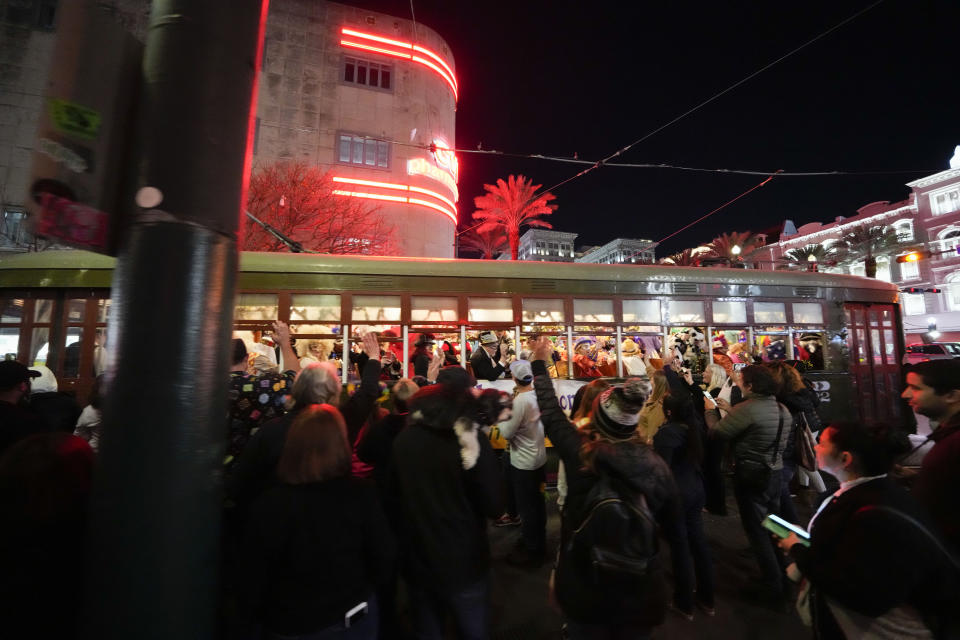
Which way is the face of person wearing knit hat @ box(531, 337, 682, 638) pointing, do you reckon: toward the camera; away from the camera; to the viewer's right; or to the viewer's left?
away from the camera

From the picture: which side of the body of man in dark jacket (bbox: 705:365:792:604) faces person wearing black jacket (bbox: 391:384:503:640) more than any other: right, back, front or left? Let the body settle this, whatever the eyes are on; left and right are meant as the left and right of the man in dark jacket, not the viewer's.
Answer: left

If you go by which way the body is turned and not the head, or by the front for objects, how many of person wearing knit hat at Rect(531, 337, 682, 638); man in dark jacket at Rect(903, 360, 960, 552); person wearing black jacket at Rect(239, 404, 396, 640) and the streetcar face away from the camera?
2

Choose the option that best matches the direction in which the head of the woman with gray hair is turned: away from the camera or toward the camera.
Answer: away from the camera

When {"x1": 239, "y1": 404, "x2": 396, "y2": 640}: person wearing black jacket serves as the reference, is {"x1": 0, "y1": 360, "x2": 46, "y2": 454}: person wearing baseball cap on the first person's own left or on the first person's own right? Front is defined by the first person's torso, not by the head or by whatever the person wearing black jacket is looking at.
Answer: on the first person's own left

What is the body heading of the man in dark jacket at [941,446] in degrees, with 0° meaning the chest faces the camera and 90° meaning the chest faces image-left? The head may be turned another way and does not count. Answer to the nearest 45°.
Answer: approximately 90°

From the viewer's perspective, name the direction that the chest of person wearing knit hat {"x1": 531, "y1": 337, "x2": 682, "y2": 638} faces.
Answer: away from the camera

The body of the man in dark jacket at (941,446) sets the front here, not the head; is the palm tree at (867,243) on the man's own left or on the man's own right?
on the man's own right

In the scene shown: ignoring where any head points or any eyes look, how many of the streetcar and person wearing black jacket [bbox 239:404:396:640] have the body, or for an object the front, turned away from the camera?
1
